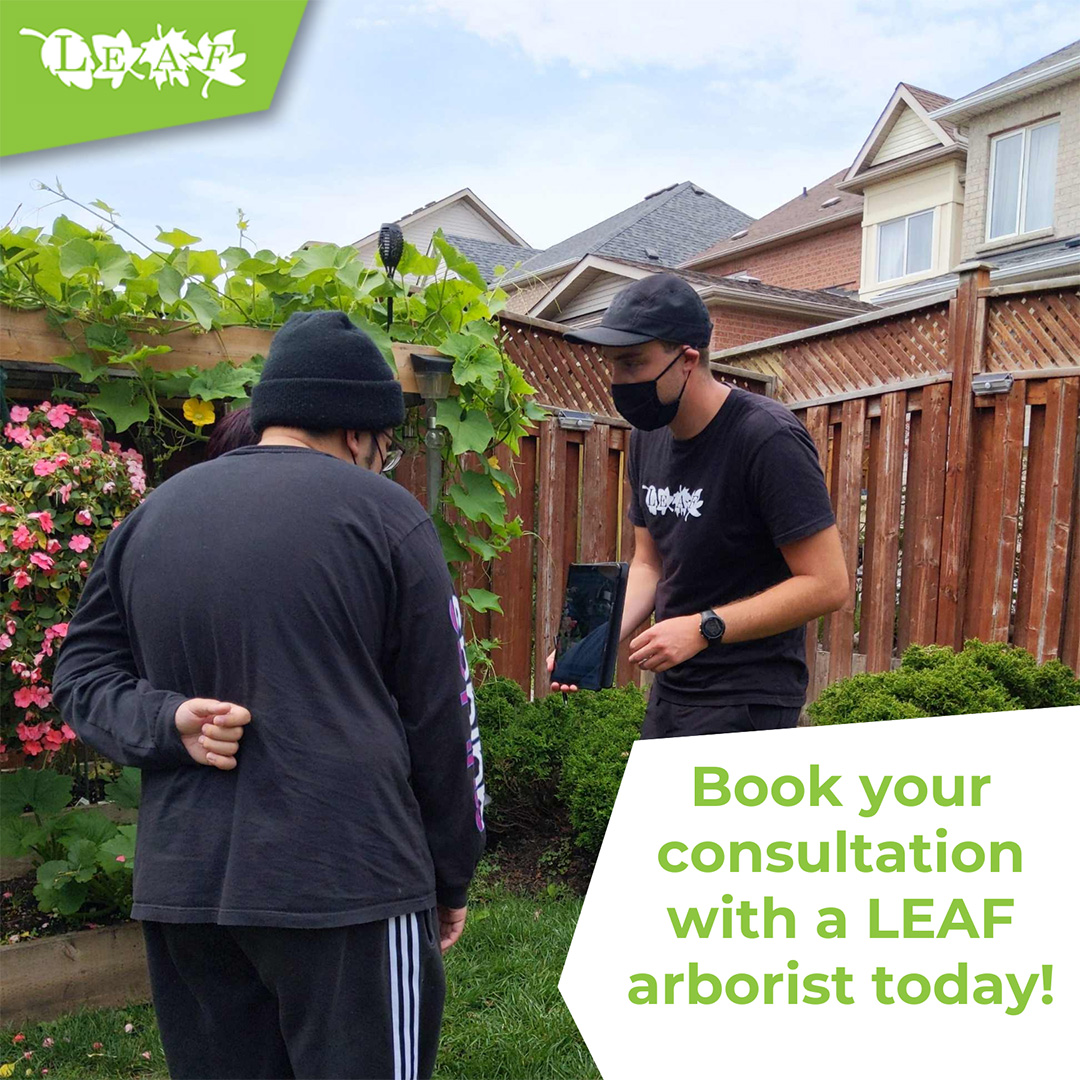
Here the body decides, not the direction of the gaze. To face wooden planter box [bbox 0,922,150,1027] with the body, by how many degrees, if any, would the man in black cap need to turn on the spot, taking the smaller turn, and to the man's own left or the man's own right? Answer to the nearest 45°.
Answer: approximately 45° to the man's own right

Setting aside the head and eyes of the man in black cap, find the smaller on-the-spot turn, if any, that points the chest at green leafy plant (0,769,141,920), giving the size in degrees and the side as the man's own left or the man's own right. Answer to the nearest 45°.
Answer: approximately 45° to the man's own right

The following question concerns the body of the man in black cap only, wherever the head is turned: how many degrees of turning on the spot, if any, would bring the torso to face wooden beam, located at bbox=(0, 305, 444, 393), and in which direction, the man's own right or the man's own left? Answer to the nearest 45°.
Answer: approximately 90° to the man's own right

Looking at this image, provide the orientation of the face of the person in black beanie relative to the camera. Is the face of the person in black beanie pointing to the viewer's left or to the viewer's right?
to the viewer's right

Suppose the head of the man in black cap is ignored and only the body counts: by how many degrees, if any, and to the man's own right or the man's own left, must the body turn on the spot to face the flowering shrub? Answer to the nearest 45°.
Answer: approximately 45° to the man's own right

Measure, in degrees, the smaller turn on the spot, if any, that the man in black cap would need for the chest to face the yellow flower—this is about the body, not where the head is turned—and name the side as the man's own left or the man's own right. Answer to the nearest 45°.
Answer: approximately 90° to the man's own right

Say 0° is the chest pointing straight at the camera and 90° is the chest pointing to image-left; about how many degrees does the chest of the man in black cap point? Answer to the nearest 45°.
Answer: approximately 45°

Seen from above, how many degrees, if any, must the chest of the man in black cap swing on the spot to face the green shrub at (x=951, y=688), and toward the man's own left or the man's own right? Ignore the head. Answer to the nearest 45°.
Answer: approximately 180°

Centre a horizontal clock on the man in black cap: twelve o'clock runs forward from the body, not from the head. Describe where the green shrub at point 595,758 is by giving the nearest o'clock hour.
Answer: The green shrub is roughly at 4 o'clock from the man in black cap.

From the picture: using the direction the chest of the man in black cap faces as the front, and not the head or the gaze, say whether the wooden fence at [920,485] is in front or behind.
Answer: behind

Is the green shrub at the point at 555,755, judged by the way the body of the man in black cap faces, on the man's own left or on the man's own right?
on the man's own right

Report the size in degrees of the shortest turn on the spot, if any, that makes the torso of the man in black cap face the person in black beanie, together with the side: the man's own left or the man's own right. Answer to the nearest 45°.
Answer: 0° — they already face them

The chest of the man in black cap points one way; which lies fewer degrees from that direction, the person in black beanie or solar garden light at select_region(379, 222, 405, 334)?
the person in black beanie

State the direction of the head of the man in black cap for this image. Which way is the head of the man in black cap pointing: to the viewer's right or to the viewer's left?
to the viewer's left
